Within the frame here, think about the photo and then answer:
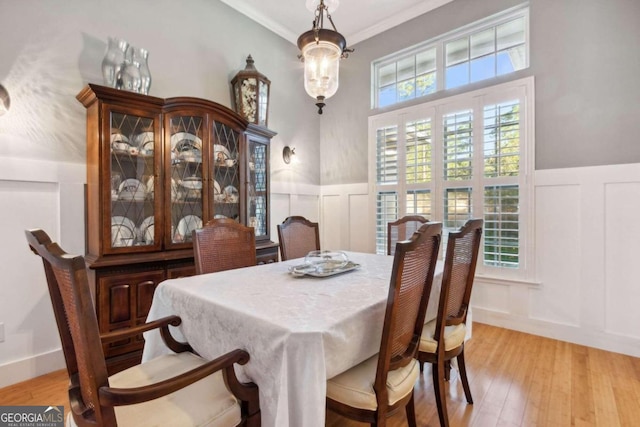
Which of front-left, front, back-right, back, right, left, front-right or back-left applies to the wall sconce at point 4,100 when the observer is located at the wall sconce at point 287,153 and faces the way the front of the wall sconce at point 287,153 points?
right

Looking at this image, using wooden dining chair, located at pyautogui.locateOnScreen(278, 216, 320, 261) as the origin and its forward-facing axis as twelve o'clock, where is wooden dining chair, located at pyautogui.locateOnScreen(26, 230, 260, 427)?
wooden dining chair, located at pyautogui.locateOnScreen(26, 230, 260, 427) is roughly at 2 o'clock from wooden dining chair, located at pyautogui.locateOnScreen(278, 216, 320, 261).

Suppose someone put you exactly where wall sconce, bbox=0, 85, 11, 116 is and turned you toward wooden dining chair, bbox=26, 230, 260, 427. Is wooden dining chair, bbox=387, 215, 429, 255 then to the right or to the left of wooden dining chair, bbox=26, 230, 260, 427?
left

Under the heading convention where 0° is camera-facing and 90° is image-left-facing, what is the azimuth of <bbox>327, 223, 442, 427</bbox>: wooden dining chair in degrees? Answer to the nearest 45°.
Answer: approximately 135°

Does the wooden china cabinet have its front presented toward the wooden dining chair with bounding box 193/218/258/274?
yes

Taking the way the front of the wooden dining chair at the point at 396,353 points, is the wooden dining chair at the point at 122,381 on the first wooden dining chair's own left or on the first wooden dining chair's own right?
on the first wooden dining chair's own left

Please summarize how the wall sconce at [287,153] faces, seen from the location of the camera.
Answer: facing the viewer and to the right of the viewer

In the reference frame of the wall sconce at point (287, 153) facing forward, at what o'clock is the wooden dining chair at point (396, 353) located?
The wooden dining chair is roughly at 1 o'clock from the wall sconce.

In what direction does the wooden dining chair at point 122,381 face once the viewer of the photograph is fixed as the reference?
facing away from the viewer and to the right of the viewer

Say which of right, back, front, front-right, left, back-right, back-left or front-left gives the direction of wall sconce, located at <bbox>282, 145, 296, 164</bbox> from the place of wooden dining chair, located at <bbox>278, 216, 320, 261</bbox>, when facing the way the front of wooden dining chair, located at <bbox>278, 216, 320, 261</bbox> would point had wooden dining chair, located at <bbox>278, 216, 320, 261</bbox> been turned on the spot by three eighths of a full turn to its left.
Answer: front

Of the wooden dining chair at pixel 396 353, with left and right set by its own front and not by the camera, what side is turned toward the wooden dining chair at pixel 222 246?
front

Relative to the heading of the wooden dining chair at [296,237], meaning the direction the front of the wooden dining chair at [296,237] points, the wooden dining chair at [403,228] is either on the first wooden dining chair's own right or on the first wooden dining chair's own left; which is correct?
on the first wooden dining chair's own left

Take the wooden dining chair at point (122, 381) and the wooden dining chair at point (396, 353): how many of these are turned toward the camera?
0

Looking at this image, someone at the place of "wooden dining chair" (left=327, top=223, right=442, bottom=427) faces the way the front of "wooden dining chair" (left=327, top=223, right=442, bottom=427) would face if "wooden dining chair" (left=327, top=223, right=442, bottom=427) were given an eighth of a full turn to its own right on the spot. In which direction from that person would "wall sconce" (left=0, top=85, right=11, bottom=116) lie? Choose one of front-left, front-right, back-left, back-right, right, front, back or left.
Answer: left

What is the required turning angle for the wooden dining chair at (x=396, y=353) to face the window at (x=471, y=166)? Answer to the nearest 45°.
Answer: approximately 45° to its right
